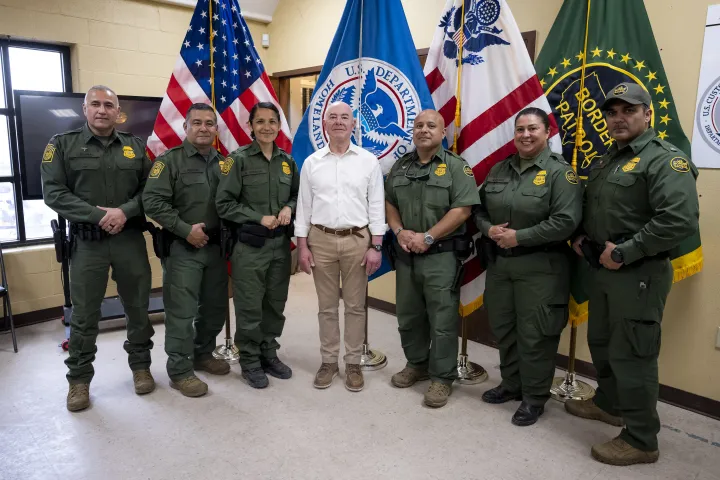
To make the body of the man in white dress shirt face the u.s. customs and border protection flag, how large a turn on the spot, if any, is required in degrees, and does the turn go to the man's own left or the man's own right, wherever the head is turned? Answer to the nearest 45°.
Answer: approximately 90° to the man's own left

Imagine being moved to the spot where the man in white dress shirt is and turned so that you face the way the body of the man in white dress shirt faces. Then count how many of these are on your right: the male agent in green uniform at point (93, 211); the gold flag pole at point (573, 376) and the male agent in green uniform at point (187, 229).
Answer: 2

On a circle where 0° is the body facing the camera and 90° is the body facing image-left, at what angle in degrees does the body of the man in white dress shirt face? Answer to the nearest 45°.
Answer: approximately 0°

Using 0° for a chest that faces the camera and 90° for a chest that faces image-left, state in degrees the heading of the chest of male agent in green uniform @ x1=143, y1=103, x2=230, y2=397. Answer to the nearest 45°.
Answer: approximately 315°

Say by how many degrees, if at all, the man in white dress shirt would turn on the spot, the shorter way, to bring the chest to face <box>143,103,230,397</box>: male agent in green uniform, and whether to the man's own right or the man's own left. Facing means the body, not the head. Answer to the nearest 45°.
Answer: approximately 90° to the man's own right

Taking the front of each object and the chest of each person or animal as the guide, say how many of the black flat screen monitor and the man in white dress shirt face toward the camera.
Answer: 2
